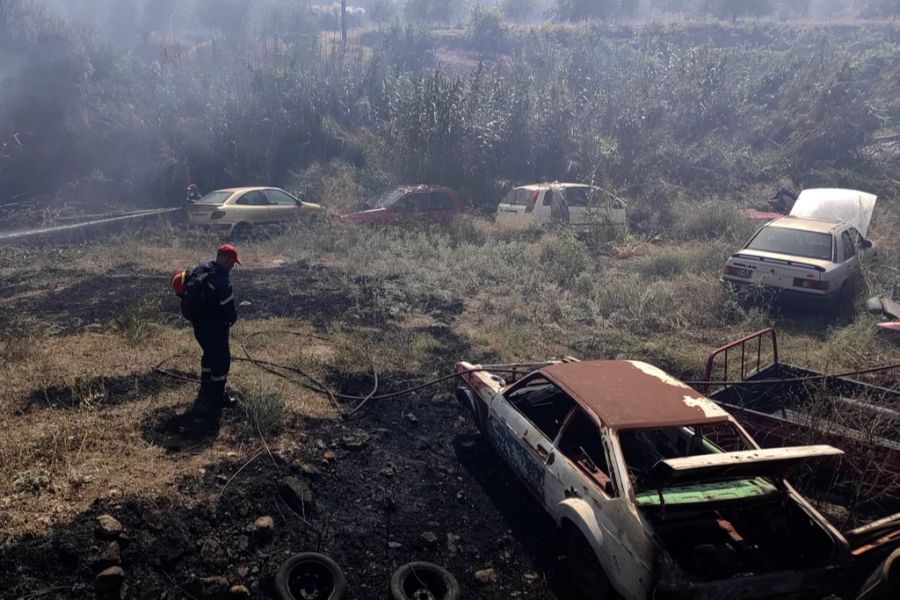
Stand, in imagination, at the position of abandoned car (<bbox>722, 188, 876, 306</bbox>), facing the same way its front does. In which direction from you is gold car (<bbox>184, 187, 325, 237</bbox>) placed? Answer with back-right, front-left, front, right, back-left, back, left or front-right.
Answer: back-left

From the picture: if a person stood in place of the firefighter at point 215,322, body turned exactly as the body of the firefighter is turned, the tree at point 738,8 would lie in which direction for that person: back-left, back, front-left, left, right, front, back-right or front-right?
front-left

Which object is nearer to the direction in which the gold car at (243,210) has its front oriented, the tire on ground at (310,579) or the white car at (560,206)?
the white car

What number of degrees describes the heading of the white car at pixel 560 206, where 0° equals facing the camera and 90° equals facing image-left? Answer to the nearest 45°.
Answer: approximately 225°

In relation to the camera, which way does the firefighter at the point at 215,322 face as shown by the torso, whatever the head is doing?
to the viewer's right

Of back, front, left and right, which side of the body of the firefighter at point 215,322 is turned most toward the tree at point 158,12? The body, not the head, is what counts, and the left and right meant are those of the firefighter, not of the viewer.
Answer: left

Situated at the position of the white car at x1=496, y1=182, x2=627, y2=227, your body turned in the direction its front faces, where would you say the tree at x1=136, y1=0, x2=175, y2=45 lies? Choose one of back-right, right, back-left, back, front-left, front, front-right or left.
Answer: left

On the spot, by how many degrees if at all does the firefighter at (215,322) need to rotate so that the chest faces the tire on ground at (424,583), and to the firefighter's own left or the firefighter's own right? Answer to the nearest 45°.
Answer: approximately 90° to the firefighter's own right

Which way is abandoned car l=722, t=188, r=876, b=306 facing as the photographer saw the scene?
facing away from the viewer and to the right of the viewer

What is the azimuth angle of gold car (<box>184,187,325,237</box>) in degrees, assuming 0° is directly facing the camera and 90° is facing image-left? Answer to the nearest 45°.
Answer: approximately 225°
